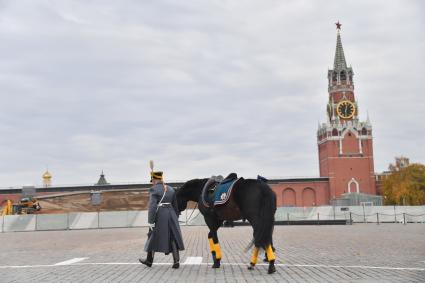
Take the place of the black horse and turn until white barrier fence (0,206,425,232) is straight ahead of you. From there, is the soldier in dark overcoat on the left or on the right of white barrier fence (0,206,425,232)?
left

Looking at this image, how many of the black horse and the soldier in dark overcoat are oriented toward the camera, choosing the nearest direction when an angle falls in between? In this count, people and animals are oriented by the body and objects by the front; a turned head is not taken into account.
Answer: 0

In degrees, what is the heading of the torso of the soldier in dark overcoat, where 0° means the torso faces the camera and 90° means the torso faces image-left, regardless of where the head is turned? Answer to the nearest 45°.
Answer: approximately 135°

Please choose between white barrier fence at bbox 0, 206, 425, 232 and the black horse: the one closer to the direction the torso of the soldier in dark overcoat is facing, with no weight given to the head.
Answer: the white barrier fence

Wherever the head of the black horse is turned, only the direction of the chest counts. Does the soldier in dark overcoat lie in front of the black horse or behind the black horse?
in front

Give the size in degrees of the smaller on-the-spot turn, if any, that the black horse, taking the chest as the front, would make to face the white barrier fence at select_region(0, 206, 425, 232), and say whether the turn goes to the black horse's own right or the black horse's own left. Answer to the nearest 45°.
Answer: approximately 45° to the black horse's own right

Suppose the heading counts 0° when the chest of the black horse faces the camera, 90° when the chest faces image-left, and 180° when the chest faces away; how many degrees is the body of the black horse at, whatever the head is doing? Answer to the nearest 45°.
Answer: approximately 135°

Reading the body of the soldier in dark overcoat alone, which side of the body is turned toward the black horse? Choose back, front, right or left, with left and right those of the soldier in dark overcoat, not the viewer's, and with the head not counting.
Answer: back

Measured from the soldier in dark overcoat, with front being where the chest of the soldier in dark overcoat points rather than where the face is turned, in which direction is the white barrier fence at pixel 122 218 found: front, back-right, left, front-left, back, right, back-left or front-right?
front-right
